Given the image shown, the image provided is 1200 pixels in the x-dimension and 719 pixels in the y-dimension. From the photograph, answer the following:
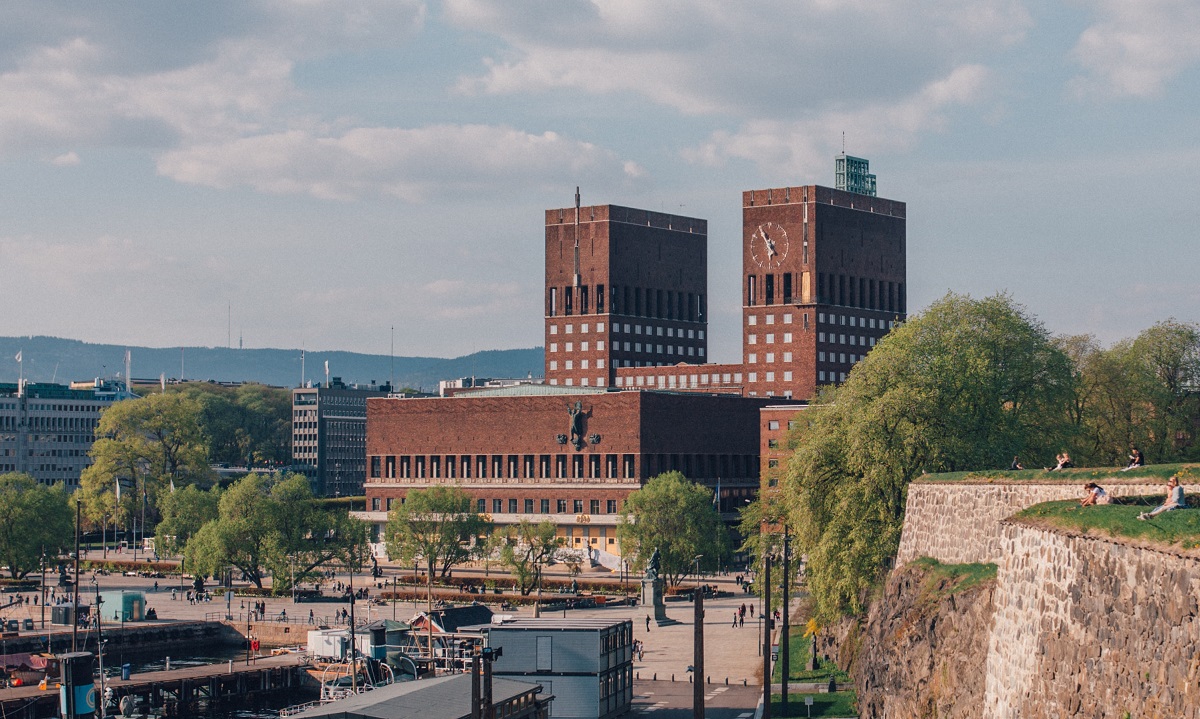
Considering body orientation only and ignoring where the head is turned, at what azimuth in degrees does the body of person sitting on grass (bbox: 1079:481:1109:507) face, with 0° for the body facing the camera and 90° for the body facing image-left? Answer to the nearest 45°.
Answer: approximately 90°

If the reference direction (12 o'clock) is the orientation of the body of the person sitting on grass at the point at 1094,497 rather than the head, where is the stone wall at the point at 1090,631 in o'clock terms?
The stone wall is roughly at 9 o'clock from the person sitting on grass.
